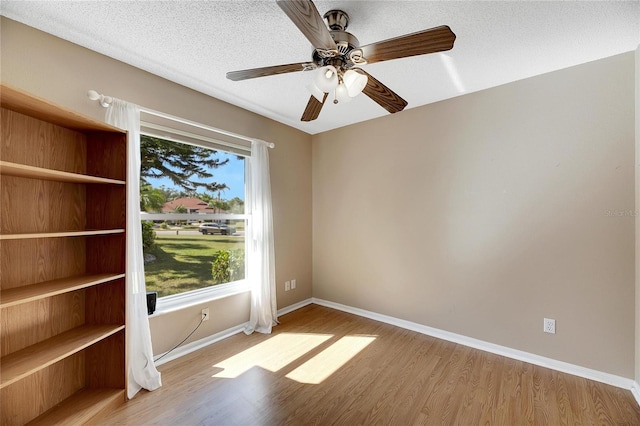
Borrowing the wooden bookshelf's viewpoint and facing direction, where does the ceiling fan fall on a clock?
The ceiling fan is roughly at 12 o'clock from the wooden bookshelf.

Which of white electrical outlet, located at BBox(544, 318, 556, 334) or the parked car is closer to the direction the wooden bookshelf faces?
the white electrical outlet

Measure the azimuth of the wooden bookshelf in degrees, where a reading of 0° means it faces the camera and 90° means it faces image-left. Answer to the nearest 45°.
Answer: approximately 315°

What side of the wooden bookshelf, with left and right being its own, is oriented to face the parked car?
left

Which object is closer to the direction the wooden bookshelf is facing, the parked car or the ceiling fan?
the ceiling fan

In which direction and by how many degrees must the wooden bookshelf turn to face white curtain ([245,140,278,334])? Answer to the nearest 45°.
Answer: approximately 45° to its left

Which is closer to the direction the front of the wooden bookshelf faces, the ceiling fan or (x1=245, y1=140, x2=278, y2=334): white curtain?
the ceiling fan
